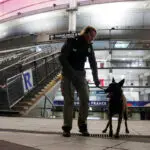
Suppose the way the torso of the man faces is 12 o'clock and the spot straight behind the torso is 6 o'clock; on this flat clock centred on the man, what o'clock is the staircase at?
The staircase is roughly at 7 o'clock from the man.

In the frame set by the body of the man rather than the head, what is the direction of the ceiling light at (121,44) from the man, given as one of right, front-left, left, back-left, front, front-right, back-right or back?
back-left

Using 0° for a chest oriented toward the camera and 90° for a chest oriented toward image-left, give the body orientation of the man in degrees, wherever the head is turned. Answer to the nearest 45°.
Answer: approximately 315°

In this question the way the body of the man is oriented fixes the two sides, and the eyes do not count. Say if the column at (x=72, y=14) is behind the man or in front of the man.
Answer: behind

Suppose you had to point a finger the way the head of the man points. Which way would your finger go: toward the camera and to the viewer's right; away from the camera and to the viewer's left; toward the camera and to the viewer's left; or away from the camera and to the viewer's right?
toward the camera and to the viewer's right
